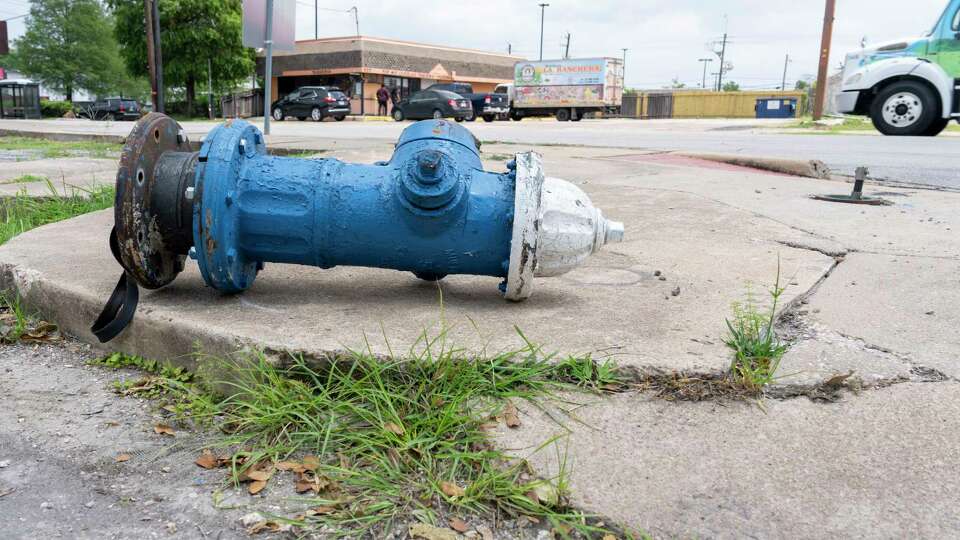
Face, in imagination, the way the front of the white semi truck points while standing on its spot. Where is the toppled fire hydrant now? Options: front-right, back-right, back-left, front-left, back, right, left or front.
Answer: left

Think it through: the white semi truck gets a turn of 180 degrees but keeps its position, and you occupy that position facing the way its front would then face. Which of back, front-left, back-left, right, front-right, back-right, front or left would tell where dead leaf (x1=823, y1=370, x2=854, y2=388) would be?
right

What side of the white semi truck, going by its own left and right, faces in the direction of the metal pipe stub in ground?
left

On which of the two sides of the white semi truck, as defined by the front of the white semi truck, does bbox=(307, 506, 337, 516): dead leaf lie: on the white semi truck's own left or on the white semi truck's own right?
on the white semi truck's own left

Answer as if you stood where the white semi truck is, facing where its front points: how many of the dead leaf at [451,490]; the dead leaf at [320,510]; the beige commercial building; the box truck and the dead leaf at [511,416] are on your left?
3

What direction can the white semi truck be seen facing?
to the viewer's left

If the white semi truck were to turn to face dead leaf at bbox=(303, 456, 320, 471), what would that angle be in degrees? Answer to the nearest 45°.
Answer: approximately 90° to its left

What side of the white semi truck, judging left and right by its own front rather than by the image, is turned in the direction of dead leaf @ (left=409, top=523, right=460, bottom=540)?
left

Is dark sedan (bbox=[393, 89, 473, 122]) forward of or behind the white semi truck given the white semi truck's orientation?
forward

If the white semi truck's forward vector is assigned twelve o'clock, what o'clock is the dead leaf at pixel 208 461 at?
The dead leaf is roughly at 9 o'clock from the white semi truck.

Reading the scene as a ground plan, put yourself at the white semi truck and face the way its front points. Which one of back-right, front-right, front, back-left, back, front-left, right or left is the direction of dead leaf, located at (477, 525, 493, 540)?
left

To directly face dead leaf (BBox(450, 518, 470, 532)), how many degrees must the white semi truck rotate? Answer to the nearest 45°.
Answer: approximately 90° to its left

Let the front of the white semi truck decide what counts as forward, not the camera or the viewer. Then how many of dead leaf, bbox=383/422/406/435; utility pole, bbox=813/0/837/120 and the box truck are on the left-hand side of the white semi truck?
1
